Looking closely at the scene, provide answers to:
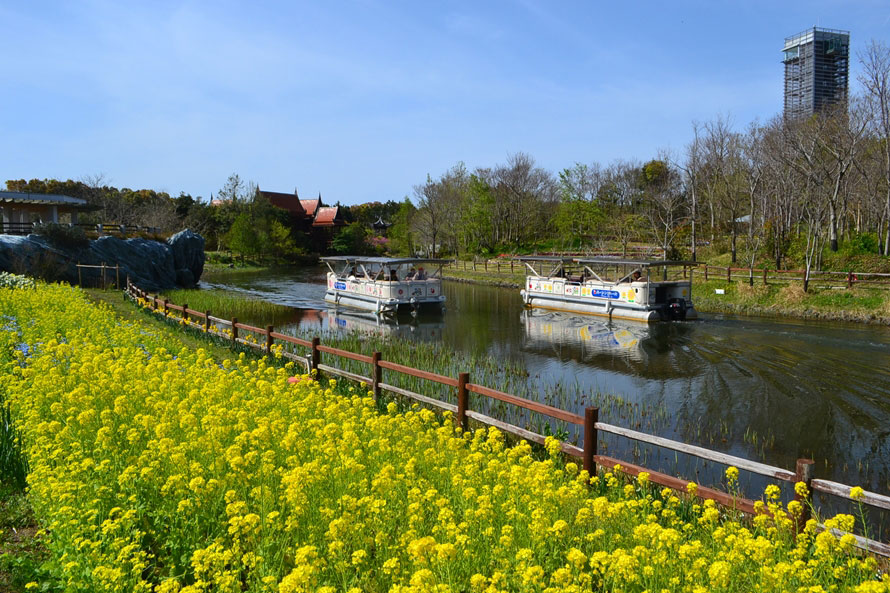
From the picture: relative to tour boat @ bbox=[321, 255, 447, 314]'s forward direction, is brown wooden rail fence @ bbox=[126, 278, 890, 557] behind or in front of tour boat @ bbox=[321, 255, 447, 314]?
in front

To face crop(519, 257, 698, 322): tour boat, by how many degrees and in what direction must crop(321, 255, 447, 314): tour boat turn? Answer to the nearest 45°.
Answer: approximately 45° to its left

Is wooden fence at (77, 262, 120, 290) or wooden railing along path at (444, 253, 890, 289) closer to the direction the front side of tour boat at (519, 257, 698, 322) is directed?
the wooden fence

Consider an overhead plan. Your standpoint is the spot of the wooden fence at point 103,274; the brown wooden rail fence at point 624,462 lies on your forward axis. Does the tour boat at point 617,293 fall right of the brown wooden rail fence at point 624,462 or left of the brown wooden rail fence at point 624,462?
left

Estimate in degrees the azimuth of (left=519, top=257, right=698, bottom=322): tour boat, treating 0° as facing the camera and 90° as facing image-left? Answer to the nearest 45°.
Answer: approximately 135°

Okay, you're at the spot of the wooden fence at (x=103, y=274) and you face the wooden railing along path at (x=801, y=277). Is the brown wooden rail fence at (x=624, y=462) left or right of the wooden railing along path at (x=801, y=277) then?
right

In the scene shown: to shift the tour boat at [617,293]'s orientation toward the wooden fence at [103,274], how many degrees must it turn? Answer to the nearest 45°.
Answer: approximately 45° to its left

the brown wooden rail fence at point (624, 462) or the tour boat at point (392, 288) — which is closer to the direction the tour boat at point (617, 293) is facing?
the tour boat

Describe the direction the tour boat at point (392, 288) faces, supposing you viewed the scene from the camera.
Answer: facing the viewer and to the right of the viewer

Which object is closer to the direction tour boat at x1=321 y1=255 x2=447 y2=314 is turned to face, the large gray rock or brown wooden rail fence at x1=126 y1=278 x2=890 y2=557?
the brown wooden rail fence

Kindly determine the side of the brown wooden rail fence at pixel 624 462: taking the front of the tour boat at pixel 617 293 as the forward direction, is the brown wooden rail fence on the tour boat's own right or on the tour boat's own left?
on the tour boat's own left
